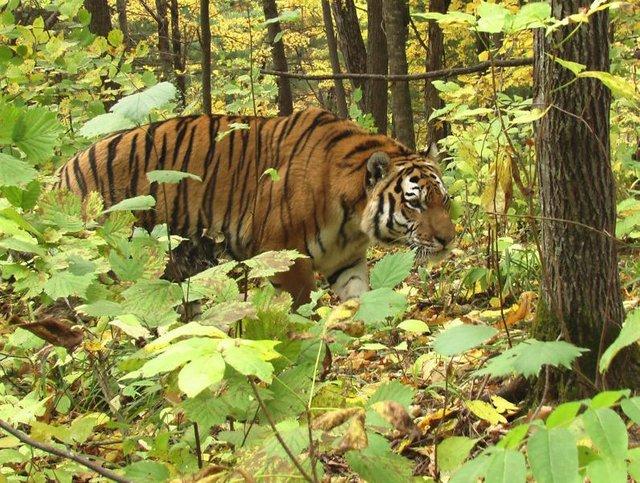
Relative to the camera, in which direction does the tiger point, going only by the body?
to the viewer's right

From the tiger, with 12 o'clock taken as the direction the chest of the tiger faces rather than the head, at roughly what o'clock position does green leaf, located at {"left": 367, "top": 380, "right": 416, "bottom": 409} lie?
The green leaf is roughly at 3 o'clock from the tiger.

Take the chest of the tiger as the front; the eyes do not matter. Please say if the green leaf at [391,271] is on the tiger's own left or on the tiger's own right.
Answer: on the tiger's own right

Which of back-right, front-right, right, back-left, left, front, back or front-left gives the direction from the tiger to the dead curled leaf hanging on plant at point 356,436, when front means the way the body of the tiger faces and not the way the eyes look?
right

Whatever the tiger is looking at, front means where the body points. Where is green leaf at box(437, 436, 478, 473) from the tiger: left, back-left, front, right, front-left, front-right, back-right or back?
right

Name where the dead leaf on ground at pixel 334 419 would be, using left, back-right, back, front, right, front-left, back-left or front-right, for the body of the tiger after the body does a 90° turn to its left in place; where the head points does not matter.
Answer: back

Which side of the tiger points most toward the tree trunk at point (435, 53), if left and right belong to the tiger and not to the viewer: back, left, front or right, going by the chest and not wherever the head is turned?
left

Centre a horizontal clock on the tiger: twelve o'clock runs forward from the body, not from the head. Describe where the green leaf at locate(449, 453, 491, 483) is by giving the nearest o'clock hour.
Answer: The green leaf is roughly at 3 o'clock from the tiger.

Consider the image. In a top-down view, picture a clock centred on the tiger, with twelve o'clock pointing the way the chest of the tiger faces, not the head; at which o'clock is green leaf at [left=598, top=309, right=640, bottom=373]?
The green leaf is roughly at 1 o'clock from the tiger.

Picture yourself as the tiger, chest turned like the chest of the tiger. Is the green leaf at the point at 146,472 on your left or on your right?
on your right

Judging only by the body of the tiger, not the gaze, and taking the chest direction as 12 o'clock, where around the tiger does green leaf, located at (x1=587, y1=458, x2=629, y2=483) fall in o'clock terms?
The green leaf is roughly at 3 o'clock from the tiger.

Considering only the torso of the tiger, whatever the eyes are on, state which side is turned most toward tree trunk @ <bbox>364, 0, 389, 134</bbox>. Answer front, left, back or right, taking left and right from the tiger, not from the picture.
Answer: left

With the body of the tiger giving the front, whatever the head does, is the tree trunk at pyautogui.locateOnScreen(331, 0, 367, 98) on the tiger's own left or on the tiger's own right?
on the tiger's own left

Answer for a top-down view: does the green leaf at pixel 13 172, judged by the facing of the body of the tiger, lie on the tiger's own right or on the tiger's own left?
on the tiger's own right
